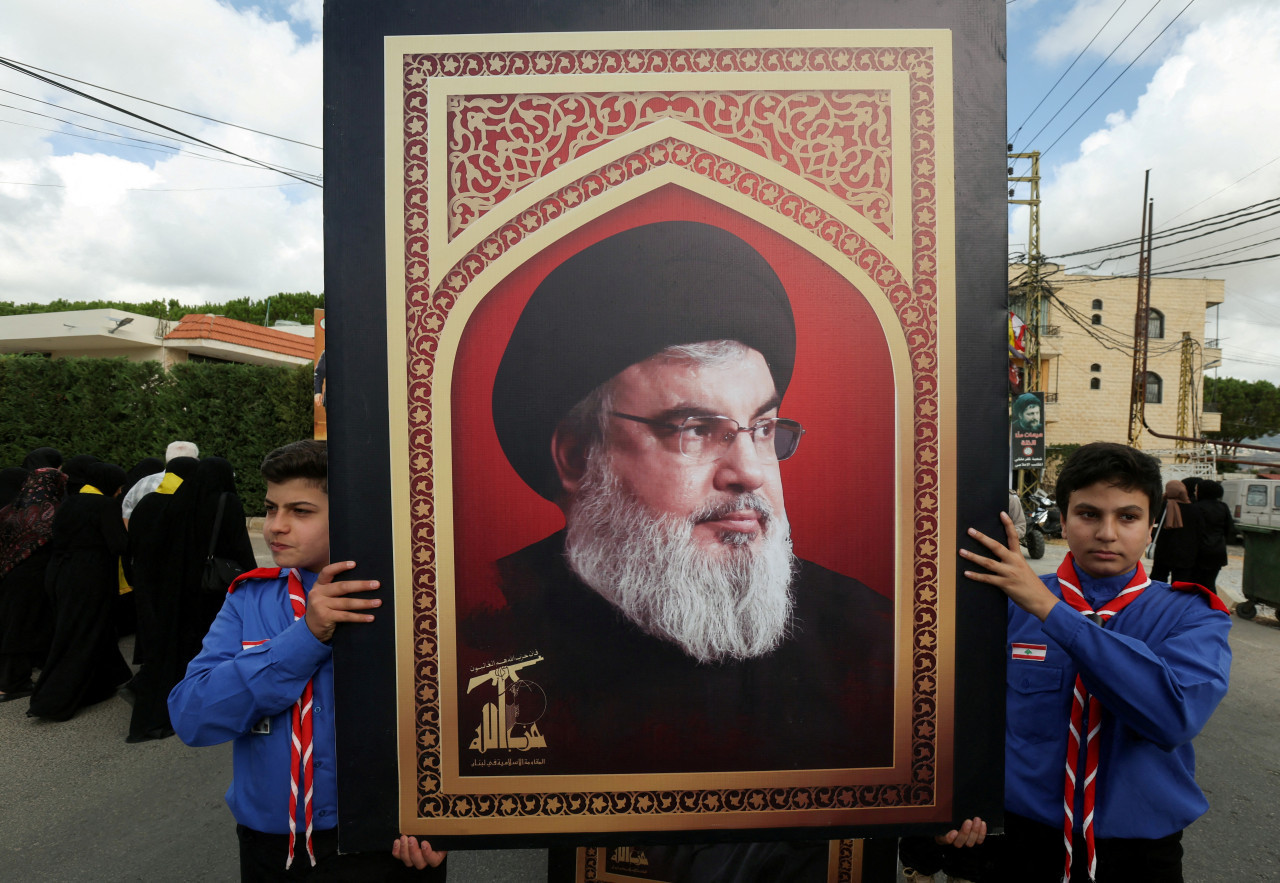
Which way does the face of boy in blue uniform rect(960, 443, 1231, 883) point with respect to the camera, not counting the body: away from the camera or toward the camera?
toward the camera

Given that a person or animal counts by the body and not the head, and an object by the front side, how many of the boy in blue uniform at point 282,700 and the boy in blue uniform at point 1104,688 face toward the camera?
2

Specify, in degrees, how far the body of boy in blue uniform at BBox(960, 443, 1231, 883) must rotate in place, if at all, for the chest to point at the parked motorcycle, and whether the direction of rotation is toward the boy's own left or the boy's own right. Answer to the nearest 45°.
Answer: approximately 180°

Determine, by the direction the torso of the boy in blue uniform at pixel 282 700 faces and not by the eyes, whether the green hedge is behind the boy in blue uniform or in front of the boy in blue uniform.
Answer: behind

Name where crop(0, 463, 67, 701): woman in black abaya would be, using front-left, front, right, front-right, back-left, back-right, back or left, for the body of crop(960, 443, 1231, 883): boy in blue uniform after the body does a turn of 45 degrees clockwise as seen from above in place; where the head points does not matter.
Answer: front-right

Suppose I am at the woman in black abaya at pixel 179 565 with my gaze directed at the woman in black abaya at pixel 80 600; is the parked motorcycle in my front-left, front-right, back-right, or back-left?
back-right

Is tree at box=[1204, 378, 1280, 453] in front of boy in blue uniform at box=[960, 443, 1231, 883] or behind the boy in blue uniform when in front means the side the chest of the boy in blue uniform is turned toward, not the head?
behind

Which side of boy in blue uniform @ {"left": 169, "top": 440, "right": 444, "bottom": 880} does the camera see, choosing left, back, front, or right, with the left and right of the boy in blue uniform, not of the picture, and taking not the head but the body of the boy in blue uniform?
front

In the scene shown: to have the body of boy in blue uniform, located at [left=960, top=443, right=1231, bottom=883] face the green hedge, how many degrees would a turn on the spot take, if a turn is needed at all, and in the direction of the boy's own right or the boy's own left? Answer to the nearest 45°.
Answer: approximately 90° to the boy's own right

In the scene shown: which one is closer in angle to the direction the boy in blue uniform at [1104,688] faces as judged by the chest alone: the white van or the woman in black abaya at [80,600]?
the woman in black abaya

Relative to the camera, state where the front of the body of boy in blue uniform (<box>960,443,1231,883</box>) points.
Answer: toward the camera

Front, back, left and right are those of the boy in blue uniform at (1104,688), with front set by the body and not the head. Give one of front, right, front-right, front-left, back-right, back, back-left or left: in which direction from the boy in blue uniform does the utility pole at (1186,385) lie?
back
